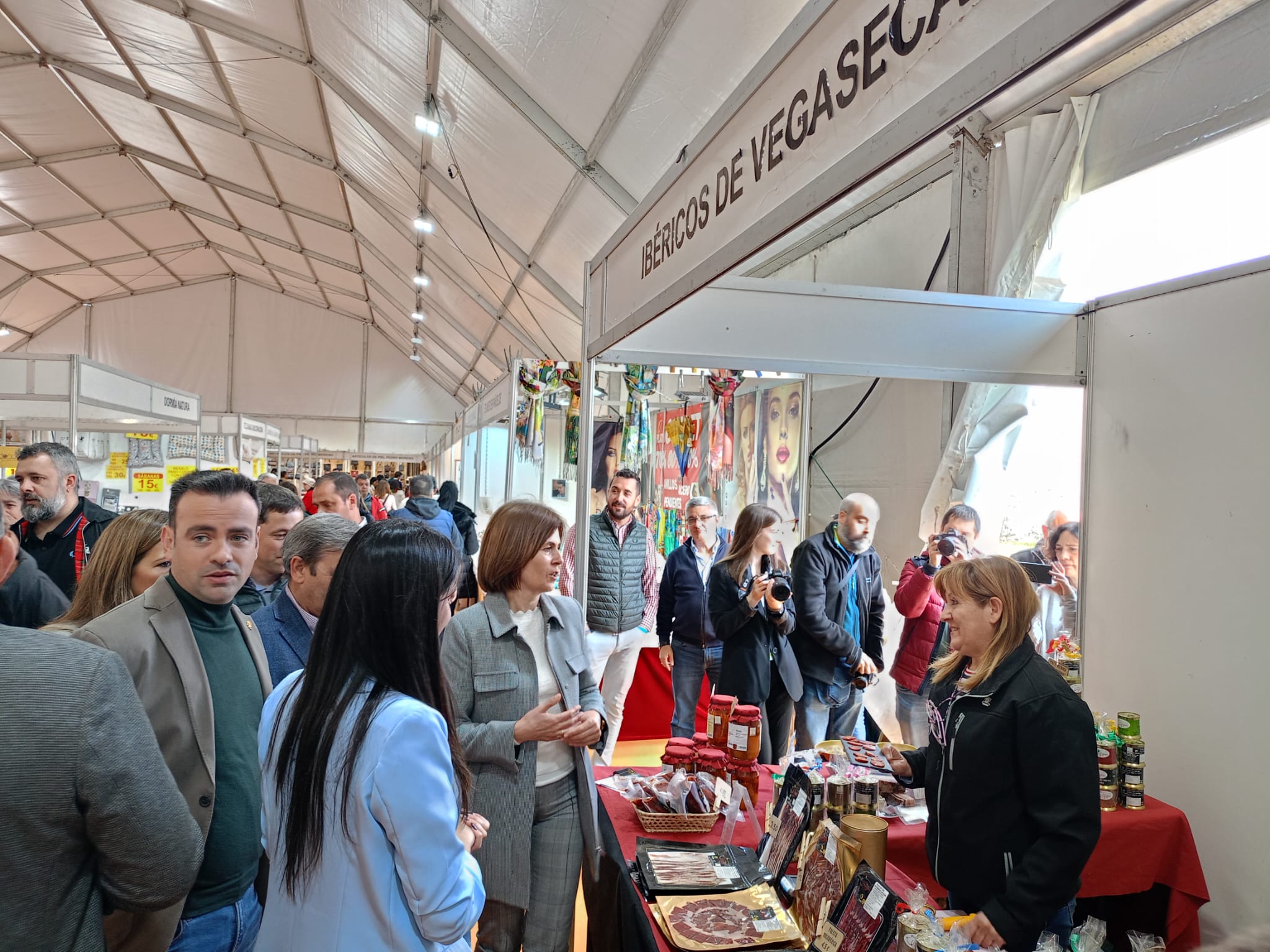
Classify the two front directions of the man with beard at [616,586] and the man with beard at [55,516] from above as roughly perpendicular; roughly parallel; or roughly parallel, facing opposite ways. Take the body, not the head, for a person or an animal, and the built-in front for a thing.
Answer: roughly parallel

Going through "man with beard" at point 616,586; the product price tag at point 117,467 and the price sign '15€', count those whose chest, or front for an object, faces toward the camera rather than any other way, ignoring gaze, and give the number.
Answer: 3

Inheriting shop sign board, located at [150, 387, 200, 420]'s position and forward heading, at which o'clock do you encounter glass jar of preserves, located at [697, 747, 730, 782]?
The glass jar of preserves is roughly at 1 o'clock from the shop sign board.

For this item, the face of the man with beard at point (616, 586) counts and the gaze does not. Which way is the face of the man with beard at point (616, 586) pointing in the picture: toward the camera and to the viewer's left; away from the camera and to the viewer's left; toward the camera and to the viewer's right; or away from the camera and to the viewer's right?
toward the camera and to the viewer's left

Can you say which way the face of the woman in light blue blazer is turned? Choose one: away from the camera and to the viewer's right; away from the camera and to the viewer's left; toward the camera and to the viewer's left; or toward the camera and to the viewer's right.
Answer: away from the camera and to the viewer's right

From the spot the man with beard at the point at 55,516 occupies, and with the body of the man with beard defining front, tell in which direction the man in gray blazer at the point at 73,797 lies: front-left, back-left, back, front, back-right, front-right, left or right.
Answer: front-left

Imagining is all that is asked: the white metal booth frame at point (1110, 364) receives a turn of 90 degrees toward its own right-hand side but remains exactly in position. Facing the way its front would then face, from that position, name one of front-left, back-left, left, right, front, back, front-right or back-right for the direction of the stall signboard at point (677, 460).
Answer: front

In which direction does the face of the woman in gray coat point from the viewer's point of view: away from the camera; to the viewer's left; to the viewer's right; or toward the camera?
to the viewer's right

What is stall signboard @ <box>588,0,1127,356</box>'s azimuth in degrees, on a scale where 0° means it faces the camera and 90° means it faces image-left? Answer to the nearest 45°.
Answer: approximately 45°

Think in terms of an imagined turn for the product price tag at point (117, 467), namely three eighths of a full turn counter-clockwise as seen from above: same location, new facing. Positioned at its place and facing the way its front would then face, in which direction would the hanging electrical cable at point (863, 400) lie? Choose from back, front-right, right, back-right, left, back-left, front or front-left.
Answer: right

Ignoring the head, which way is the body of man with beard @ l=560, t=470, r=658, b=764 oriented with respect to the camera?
toward the camera

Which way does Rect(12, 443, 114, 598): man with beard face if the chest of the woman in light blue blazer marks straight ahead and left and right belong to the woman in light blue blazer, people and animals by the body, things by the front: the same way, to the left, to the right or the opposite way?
the opposite way

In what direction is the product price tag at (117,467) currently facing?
toward the camera

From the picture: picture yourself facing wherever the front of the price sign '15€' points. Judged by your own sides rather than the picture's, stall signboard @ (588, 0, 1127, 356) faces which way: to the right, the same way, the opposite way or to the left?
to the right

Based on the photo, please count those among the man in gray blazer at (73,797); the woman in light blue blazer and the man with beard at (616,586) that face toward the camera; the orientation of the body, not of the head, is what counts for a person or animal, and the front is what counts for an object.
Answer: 1

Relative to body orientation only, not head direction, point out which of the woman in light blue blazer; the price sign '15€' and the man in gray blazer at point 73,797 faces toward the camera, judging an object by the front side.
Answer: the price sign '15€'
